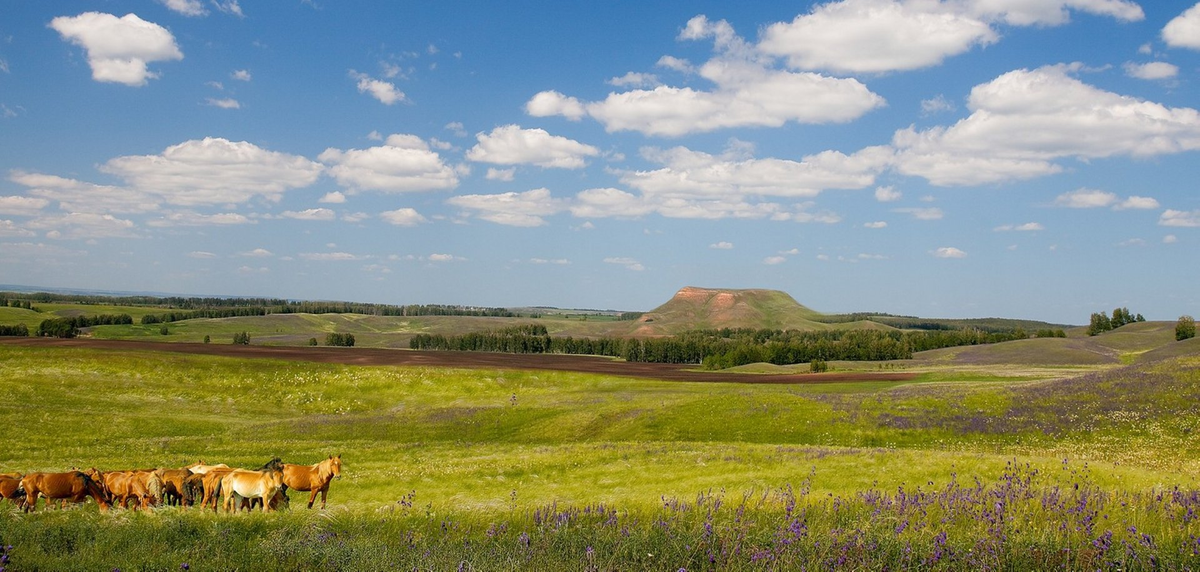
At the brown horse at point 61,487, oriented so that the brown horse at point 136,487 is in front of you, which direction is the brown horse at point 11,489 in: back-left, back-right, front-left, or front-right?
back-left

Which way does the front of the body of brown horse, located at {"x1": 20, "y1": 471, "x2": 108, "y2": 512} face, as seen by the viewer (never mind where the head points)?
to the viewer's right

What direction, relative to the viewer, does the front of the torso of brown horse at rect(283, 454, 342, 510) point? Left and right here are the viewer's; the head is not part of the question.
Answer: facing to the right of the viewer

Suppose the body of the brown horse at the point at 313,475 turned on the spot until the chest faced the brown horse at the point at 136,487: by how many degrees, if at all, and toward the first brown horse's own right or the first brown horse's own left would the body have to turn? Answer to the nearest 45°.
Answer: approximately 180°
